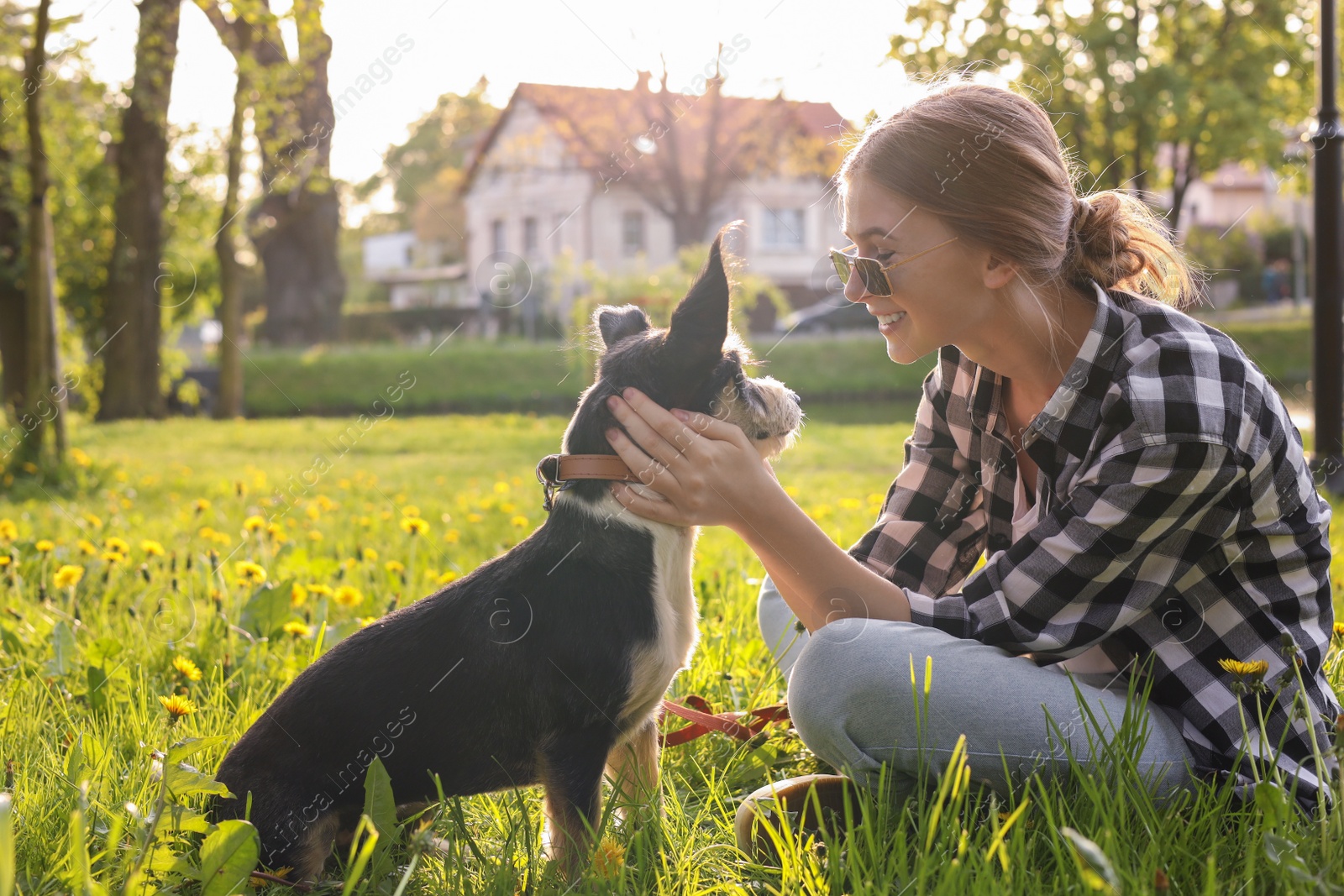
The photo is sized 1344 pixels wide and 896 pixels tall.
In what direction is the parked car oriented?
to the viewer's left

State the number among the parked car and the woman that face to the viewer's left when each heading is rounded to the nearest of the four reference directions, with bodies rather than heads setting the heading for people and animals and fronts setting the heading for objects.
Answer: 2

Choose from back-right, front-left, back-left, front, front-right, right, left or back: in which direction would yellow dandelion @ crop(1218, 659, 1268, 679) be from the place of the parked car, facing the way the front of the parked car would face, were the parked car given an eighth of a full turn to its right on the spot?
back-left

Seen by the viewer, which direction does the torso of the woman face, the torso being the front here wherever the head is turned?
to the viewer's left

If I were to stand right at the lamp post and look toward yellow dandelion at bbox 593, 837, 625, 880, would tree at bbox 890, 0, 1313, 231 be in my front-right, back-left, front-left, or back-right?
back-right

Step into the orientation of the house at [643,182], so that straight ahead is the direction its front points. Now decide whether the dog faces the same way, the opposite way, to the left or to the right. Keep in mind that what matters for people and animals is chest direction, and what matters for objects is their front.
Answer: to the left

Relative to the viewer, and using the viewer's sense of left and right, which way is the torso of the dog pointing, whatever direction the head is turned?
facing to the right of the viewer

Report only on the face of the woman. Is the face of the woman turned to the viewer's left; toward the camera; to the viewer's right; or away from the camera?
to the viewer's left
